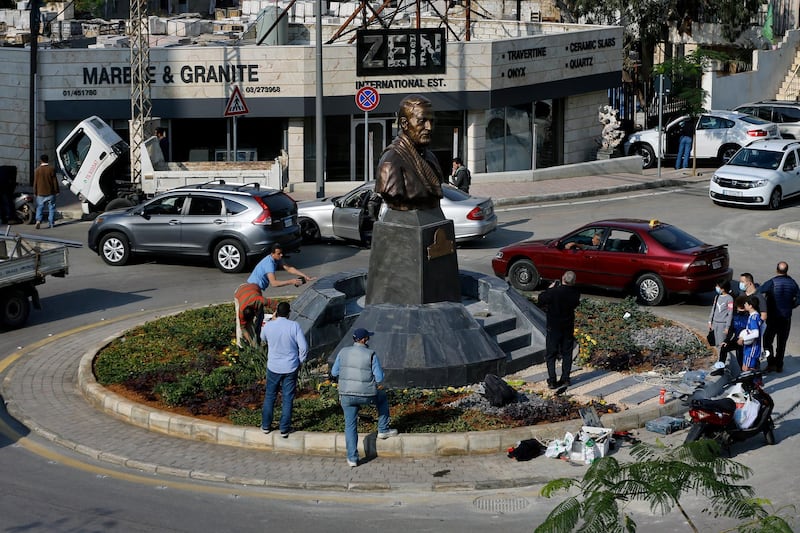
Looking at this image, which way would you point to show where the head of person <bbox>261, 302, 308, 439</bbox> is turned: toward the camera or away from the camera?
away from the camera

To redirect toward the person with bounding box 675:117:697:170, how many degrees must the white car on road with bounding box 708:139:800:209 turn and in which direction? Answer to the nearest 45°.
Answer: approximately 135° to its right

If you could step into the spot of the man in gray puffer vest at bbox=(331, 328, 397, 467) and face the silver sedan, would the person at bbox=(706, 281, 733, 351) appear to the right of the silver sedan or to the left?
right

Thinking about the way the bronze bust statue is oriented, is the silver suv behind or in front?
behind

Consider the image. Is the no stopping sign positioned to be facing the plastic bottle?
yes

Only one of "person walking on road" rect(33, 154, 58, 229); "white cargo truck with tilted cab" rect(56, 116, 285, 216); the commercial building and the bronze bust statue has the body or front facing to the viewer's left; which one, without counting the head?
the white cargo truck with tilted cab

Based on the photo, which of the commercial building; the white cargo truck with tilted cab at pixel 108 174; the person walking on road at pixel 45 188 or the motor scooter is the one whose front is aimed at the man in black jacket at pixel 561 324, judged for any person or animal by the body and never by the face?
the commercial building

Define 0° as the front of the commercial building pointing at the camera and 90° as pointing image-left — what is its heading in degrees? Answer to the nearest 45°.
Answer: approximately 0°

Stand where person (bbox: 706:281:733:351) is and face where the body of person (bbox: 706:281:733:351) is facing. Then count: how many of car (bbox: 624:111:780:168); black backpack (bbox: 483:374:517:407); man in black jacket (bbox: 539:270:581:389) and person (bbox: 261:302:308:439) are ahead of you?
3

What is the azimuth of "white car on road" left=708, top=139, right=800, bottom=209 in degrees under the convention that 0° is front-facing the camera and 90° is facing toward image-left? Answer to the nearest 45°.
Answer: approximately 45°

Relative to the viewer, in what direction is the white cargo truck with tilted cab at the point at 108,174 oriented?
to the viewer's left

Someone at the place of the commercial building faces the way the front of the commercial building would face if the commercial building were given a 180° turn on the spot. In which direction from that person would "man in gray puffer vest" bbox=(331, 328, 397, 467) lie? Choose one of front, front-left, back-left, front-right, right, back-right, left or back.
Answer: back

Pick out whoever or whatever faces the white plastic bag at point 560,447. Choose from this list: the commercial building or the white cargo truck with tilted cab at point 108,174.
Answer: the commercial building

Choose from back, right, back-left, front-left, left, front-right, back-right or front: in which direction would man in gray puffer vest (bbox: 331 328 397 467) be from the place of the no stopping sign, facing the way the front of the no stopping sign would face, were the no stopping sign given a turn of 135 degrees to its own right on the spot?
back-left
